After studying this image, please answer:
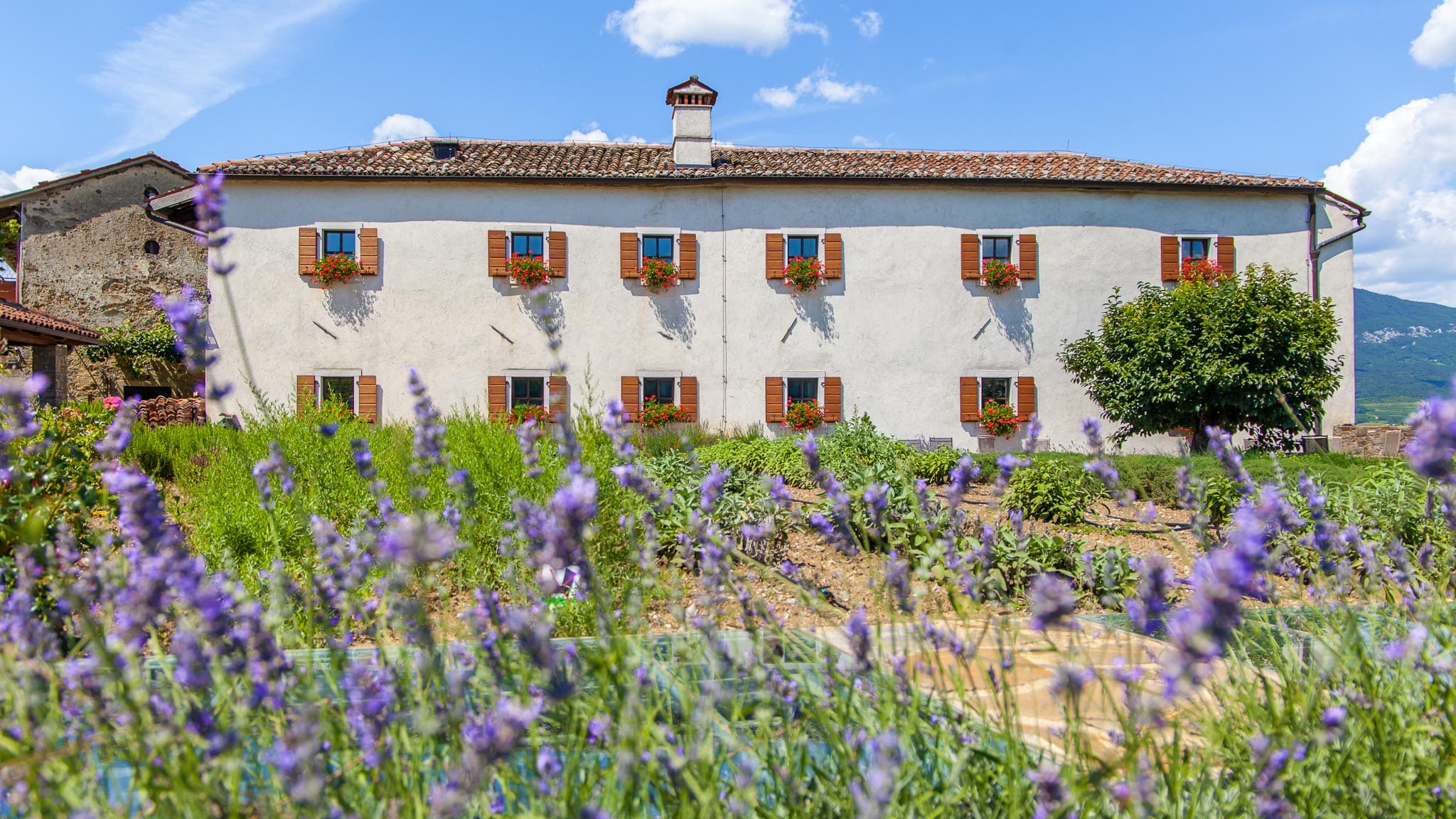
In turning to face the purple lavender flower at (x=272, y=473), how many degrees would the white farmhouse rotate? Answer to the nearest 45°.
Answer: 0° — it already faces it

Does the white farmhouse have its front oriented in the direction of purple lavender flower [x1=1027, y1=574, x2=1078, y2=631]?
yes

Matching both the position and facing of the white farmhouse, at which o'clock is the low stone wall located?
The low stone wall is roughly at 9 o'clock from the white farmhouse.

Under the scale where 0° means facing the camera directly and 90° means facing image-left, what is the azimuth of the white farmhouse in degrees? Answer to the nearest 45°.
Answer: approximately 0°

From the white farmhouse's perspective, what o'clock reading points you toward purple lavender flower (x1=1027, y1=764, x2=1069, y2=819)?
The purple lavender flower is roughly at 12 o'clock from the white farmhouse.

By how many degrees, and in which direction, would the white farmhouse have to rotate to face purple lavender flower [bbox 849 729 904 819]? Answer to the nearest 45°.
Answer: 0° — it already faces it

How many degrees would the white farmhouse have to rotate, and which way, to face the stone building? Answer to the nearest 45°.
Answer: approximately 90° to its right

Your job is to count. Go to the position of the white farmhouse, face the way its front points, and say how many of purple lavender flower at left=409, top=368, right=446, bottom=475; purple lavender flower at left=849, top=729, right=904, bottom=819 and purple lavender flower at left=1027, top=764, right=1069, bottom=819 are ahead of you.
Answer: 3

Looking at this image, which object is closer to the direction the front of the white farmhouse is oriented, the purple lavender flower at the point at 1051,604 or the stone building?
the purple lavender flower

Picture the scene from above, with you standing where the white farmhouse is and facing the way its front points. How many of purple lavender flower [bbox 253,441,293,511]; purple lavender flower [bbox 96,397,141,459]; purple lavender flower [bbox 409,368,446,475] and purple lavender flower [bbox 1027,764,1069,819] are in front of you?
4
